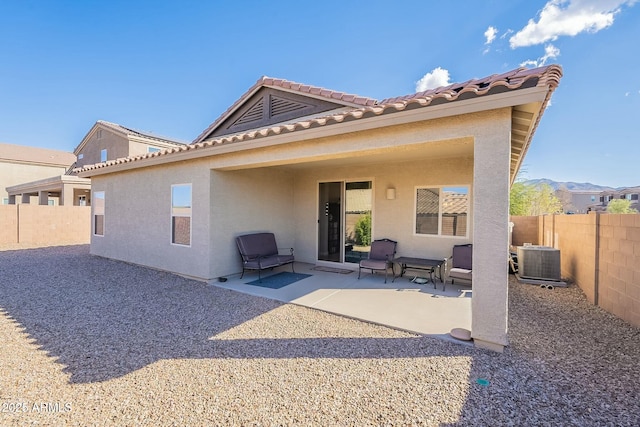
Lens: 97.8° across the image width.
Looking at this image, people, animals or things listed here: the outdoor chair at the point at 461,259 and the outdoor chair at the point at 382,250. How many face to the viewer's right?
0

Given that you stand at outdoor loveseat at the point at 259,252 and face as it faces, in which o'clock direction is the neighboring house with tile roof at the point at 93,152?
The neighboring house with tile roof is roughly at 6 o'clock from the outdoor loveseat.

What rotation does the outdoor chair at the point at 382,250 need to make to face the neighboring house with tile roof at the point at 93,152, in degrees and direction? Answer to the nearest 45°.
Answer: approximately 90° to its right

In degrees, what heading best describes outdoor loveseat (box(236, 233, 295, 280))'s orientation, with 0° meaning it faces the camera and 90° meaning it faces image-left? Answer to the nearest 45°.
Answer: approximately 315°

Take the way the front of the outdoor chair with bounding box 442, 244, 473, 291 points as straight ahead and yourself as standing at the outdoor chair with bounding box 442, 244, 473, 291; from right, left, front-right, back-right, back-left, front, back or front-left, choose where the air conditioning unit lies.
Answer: back

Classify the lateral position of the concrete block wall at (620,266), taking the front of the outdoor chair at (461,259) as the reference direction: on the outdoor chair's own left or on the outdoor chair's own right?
on the outdoor chair's own left

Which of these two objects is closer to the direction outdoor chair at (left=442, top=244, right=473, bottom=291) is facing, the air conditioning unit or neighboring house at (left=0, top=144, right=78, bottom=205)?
the neighboring house

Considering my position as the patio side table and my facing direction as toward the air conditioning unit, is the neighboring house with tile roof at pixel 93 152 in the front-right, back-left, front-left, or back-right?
back-left

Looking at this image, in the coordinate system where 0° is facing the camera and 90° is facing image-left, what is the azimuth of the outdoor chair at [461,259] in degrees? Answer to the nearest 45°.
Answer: approximately 45°

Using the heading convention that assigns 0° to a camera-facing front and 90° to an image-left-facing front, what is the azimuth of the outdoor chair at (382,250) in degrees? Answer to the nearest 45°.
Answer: approximately 45°

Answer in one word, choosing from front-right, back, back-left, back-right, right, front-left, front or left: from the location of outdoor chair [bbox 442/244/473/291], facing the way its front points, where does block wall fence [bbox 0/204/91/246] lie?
front-right

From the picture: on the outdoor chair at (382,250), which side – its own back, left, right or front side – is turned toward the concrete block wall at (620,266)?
left
